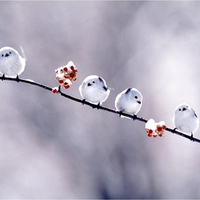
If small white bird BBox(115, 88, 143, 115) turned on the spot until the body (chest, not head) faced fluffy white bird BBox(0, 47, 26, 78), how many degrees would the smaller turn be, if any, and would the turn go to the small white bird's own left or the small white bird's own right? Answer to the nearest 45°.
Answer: approximately 135° to the small white bird's own right

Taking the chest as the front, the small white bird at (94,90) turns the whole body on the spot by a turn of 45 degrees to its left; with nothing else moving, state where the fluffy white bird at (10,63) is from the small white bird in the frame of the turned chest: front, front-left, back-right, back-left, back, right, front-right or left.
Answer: right

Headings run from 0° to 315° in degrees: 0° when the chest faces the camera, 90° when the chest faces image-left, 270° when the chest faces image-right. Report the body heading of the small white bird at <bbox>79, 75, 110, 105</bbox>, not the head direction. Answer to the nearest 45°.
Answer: approximately 45°

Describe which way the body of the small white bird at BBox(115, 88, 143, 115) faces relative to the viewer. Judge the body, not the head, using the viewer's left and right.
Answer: facing the viewer and to the right of the viewer
